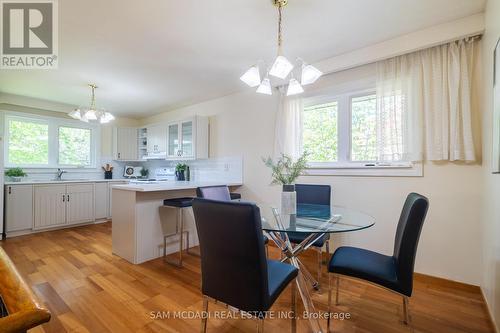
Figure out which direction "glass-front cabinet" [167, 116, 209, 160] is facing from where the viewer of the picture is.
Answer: facing the viewer and to the left of the viewer

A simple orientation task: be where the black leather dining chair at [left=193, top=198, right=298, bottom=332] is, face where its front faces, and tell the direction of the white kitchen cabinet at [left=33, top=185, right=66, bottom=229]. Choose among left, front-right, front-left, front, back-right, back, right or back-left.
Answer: left

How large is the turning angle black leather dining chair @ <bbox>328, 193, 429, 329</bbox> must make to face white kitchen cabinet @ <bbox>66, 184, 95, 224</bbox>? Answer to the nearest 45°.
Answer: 0° — it already faces it

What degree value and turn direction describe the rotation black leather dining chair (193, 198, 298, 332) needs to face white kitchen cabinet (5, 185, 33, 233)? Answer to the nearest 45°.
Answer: approximately 90° to its left

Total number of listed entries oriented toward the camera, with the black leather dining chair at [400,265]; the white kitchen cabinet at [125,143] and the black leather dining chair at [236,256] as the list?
1

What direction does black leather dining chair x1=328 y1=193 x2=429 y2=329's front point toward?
to the viewer's left

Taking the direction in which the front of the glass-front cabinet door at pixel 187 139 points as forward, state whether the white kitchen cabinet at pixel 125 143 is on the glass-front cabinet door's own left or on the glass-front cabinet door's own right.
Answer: on the glass-front cabinet door's own right

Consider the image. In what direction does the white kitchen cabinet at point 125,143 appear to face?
toward the camera

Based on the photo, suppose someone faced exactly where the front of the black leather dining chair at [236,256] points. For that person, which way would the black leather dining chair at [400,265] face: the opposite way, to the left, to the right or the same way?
to the left

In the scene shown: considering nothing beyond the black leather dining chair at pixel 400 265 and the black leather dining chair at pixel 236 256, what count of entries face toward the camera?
0

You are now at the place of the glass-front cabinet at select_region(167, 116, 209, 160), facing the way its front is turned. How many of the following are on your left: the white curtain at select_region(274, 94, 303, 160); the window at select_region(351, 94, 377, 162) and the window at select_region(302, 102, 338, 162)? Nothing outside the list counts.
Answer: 3

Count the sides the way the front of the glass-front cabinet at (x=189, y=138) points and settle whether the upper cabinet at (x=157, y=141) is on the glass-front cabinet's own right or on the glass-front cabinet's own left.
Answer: on the glass-front cabinet's own right

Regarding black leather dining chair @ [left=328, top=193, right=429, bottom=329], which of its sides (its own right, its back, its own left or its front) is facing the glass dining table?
front

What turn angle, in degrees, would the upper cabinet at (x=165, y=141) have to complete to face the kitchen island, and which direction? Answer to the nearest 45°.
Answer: approximately 45° to its left

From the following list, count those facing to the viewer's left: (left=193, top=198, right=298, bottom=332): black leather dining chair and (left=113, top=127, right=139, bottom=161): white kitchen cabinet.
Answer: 0

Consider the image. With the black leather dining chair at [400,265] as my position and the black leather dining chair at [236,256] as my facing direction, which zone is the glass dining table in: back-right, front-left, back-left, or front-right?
front-right

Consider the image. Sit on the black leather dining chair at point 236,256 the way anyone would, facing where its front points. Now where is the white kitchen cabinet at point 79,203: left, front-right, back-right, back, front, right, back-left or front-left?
left
